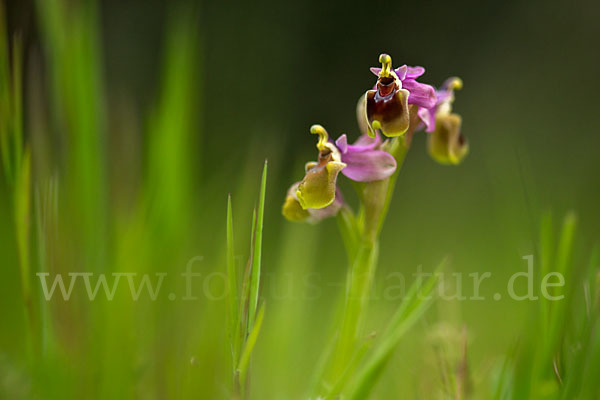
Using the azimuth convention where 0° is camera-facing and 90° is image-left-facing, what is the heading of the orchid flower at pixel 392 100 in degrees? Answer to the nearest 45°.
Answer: approximately 45°
